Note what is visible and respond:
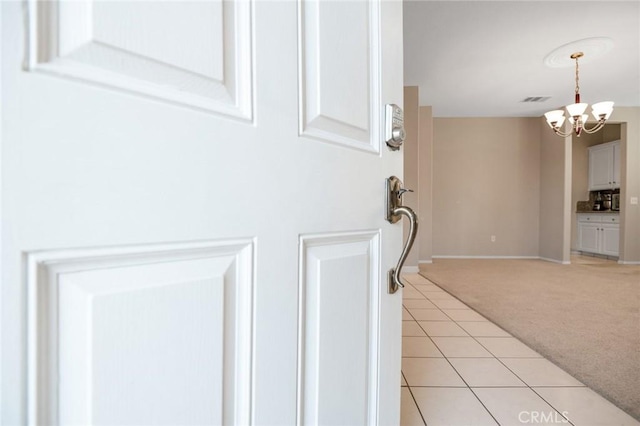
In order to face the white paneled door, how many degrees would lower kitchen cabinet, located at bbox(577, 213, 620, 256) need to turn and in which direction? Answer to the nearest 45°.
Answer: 0° — it already faces it

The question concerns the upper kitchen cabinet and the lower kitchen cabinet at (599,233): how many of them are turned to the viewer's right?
0

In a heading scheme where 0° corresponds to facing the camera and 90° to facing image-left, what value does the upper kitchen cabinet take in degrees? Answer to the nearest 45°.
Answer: approximately 45°

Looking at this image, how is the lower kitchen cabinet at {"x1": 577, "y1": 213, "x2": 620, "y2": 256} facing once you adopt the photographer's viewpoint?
facing the viewer
